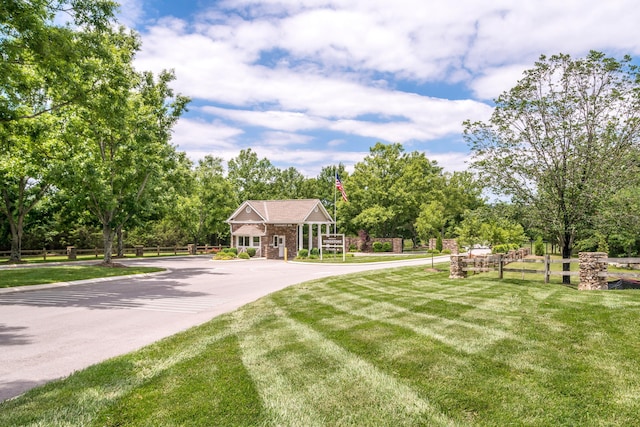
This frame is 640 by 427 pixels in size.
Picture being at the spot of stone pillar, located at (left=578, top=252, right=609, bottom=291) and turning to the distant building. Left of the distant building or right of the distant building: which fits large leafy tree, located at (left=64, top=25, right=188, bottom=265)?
left

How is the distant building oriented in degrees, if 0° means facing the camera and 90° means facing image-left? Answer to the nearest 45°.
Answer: approximately 0°

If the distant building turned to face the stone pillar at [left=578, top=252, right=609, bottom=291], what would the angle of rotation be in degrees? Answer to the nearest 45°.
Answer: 0° — it already faces it

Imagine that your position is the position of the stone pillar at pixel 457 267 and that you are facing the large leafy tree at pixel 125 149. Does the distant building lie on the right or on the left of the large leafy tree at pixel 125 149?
right
